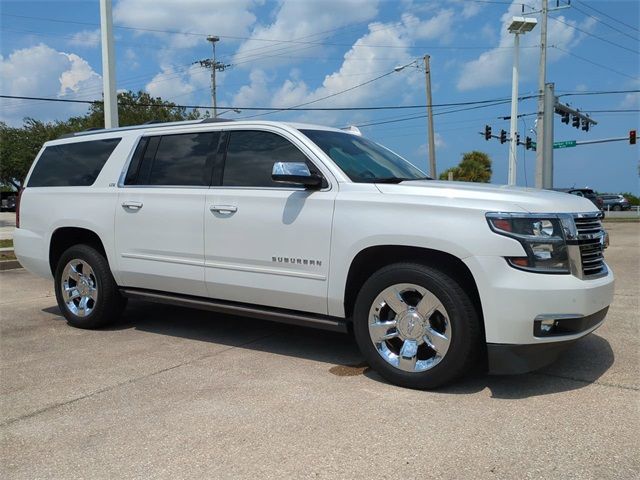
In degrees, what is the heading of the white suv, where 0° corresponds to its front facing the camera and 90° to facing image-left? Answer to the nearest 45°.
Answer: approximately 315°

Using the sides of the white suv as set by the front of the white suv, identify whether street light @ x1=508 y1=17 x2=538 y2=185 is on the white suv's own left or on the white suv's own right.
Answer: on the white suv's own left

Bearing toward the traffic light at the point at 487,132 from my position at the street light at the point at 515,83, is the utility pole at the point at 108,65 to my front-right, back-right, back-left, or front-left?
back-left

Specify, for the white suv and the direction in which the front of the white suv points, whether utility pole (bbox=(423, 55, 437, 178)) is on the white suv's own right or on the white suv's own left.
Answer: on the white suv's own left

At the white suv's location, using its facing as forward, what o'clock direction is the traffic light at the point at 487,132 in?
The traffic light is roughly at 8 o'clock from the white suv.

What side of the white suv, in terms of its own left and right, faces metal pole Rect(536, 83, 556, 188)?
left
